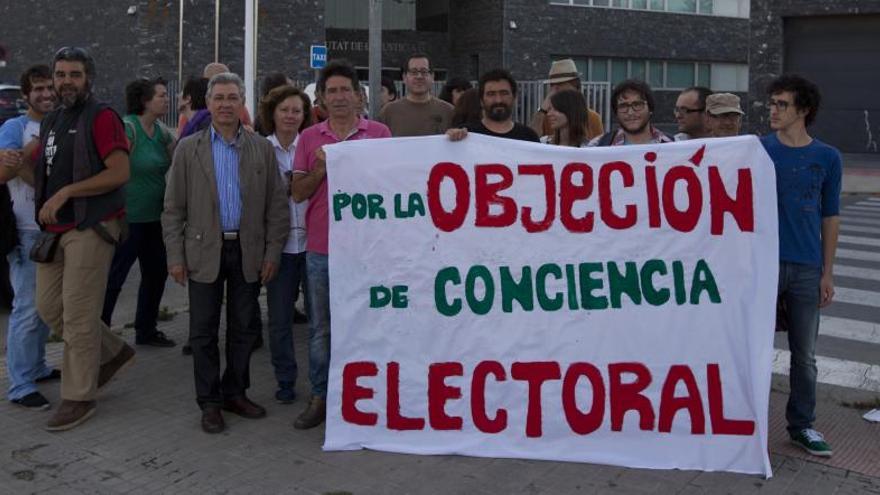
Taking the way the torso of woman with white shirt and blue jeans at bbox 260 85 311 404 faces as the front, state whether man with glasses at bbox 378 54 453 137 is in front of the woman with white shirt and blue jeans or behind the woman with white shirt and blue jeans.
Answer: behind

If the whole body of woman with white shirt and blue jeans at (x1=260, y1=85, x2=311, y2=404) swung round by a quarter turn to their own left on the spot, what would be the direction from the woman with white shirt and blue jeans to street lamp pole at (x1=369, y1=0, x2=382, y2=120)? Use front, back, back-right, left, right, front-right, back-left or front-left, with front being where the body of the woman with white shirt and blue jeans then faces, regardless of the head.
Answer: left

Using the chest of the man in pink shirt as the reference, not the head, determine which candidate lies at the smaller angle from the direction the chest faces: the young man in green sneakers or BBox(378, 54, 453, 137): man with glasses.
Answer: the young man in green sneakers

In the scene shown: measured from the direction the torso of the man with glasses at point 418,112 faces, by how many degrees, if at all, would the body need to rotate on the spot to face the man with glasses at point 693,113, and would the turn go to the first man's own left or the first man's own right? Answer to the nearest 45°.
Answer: approximately 45° to the first man's own left

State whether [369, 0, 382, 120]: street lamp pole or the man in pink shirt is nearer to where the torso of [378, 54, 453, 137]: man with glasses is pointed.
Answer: the man in pink shirt
